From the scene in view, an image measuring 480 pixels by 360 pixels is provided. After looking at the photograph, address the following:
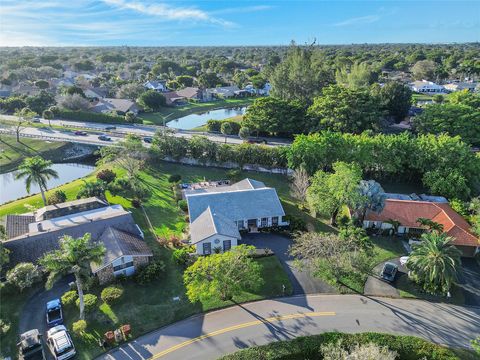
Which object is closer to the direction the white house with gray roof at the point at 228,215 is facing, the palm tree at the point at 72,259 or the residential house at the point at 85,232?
the palm tree

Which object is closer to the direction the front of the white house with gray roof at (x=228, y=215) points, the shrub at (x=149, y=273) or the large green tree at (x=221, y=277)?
the large green tree

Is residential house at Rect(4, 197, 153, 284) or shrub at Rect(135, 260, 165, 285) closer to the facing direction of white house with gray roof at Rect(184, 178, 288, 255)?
the shrub

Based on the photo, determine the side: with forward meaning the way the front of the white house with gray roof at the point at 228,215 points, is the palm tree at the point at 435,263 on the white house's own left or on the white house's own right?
on the white house's own left

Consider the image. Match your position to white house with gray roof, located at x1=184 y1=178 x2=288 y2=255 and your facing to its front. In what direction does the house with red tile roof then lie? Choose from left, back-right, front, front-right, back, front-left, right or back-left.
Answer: left

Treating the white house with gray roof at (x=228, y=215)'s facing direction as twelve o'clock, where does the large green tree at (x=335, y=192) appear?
The large green tree is roughly at 9 o'clock from the white house with gray roof.

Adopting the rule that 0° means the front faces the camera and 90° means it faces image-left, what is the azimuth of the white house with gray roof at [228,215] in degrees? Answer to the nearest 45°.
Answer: approximately 0°

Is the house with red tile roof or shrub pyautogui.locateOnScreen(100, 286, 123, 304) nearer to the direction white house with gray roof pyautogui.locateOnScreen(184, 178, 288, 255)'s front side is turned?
the shrub

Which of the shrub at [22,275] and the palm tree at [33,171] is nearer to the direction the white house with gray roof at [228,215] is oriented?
the shrub

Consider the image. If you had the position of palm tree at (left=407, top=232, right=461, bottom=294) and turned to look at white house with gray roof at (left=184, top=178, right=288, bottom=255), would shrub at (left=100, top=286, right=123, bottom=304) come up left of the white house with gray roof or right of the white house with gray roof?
left

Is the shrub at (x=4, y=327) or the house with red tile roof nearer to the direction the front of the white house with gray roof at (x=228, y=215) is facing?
the shrub

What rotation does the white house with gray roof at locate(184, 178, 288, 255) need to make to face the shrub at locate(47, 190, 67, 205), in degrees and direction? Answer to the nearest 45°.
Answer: approximately 90° to its right

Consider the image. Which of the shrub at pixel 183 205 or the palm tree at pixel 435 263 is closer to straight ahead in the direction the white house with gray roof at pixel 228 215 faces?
the palm tree
